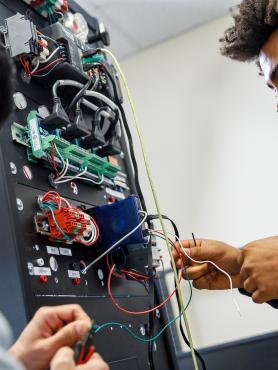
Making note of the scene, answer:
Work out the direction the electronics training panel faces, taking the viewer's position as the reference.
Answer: facing the viewer and to the right of the viewer
